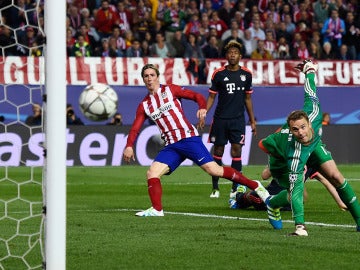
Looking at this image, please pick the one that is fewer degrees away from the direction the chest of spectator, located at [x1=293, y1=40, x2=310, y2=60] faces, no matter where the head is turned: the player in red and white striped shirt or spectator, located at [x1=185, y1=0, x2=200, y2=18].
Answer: the player in red and white striped shirt

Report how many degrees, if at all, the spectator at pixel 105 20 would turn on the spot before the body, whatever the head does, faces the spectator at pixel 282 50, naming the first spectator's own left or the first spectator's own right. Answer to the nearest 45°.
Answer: approximately 90° to the first spectator's own left
